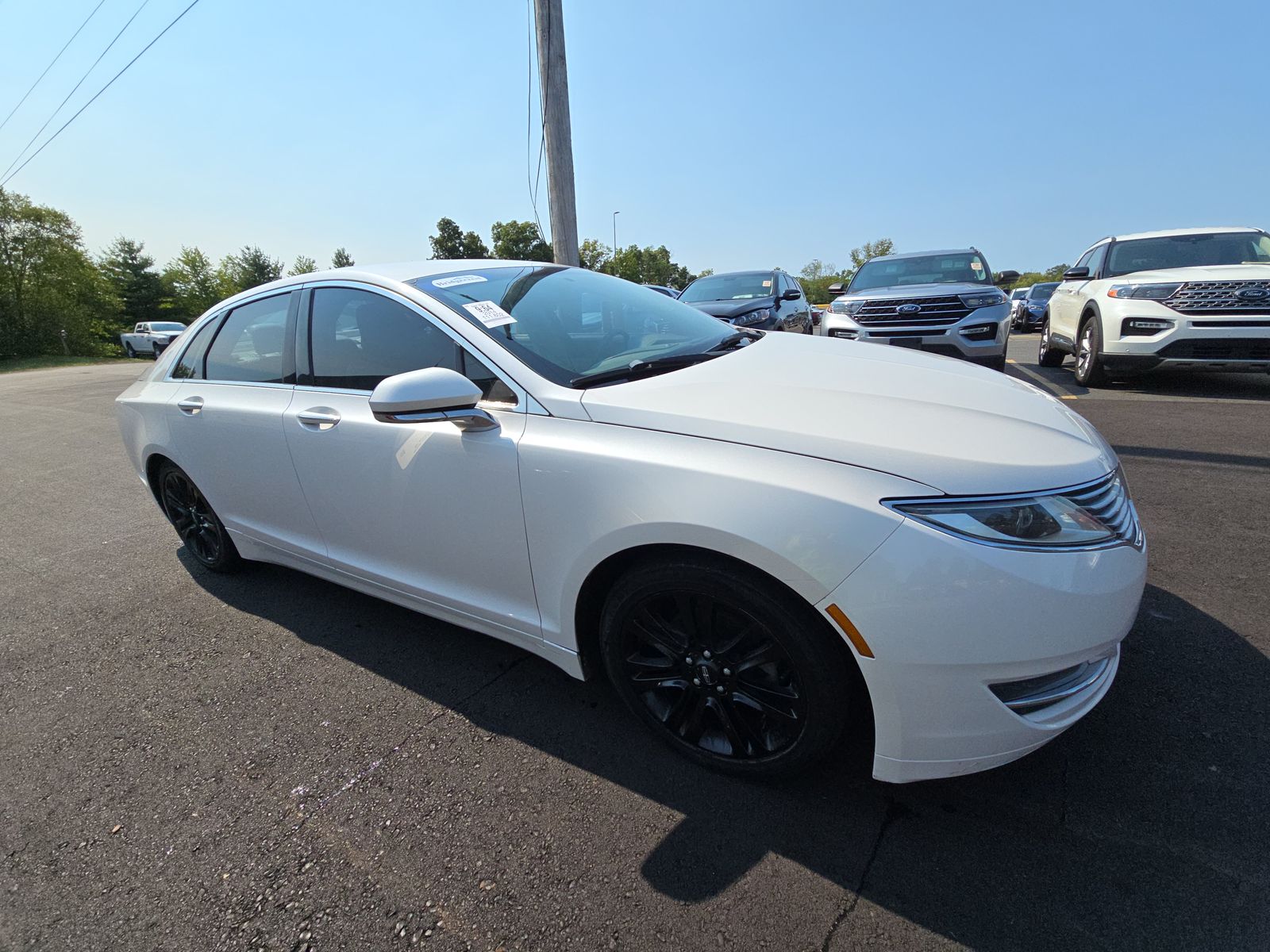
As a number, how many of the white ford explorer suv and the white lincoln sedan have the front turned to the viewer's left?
0

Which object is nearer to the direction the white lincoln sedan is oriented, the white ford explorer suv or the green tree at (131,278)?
the white ford explorer suv

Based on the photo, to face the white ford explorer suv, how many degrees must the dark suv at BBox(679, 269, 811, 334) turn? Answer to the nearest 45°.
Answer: approximately 90° to its left

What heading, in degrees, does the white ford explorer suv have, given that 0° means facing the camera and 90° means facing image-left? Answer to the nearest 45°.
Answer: approximately 315°

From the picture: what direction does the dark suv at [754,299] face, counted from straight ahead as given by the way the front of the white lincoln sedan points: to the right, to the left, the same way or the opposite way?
to the right

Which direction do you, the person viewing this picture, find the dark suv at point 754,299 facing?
facing the viewer and to the left of the viewer

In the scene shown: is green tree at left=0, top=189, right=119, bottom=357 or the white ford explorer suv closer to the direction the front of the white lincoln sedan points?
the white ford explorer suv

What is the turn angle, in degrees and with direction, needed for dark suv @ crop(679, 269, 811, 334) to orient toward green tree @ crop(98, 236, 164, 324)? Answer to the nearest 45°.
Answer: approximately 90° to its right

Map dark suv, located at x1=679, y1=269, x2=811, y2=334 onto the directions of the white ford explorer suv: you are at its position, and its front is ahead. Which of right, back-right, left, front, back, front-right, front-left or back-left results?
back-right

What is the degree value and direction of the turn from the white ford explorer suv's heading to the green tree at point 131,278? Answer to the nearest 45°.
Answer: approximately 135° to its right

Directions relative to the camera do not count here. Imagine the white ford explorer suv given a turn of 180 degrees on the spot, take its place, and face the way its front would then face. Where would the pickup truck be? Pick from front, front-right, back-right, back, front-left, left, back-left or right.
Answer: front-left

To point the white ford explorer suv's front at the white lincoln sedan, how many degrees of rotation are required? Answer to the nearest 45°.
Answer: approximately 45° to its right

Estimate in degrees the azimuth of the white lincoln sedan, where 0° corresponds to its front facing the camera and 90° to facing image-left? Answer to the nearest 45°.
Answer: approximately 315°

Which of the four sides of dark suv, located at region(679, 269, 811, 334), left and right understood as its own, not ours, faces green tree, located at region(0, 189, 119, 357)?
right

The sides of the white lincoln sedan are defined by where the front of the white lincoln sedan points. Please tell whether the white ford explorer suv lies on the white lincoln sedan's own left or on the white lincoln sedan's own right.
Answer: on the white lincoln sedan's own left

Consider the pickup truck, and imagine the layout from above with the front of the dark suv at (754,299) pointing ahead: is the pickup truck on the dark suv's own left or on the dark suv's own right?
on the dark suv's own right
